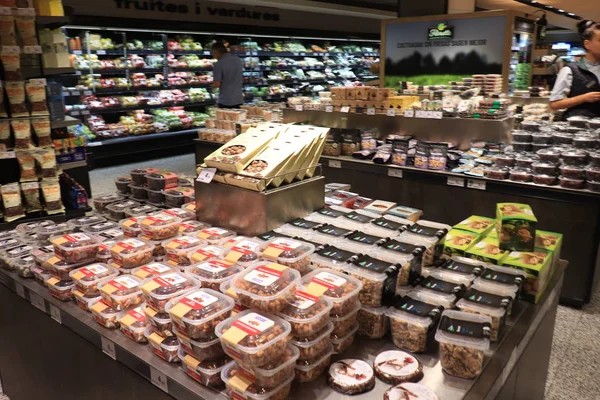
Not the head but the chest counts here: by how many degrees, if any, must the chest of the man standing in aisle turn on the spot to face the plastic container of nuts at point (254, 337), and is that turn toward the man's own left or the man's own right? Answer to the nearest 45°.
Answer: approximately 135° to the man's own left

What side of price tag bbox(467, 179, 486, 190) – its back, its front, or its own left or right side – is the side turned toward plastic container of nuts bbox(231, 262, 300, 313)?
front

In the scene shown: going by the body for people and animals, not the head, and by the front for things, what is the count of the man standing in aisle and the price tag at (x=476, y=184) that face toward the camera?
1

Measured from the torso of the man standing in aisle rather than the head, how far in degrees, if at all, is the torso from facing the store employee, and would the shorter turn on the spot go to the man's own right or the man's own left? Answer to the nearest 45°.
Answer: approximately 180°

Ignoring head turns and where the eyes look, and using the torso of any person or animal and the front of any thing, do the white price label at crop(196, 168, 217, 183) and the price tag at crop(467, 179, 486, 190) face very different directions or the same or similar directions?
same or similar directions

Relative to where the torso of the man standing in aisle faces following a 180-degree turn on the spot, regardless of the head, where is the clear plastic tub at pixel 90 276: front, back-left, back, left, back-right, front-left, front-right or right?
front-right

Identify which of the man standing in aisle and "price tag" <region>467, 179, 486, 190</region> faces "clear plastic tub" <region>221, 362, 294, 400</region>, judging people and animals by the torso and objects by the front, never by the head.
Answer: the price tag

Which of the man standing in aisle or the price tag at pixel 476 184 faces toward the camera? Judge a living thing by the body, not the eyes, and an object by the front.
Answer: the price tag

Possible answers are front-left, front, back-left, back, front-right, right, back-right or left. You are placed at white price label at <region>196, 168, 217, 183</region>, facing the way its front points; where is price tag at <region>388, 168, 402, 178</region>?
back

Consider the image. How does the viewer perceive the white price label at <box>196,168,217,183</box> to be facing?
facing the viewer and to the left of the viewer

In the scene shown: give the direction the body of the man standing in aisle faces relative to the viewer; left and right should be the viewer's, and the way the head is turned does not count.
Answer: facing away from the viewer and to the left of the viewer

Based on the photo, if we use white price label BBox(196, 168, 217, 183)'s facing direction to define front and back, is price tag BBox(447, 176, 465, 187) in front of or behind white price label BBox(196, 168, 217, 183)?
behind

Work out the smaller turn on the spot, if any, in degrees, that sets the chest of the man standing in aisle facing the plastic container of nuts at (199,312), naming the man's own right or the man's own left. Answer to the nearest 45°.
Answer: approximately 135° to the man's own left

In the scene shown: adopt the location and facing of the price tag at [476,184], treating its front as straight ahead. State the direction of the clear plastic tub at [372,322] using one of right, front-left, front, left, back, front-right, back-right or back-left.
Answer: front

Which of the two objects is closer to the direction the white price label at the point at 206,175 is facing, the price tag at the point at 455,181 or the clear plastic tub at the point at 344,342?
the clear plastic tub

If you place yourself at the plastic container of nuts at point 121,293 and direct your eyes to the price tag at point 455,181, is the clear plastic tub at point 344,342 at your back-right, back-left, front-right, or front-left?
front-right

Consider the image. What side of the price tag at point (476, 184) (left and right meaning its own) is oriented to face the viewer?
front
